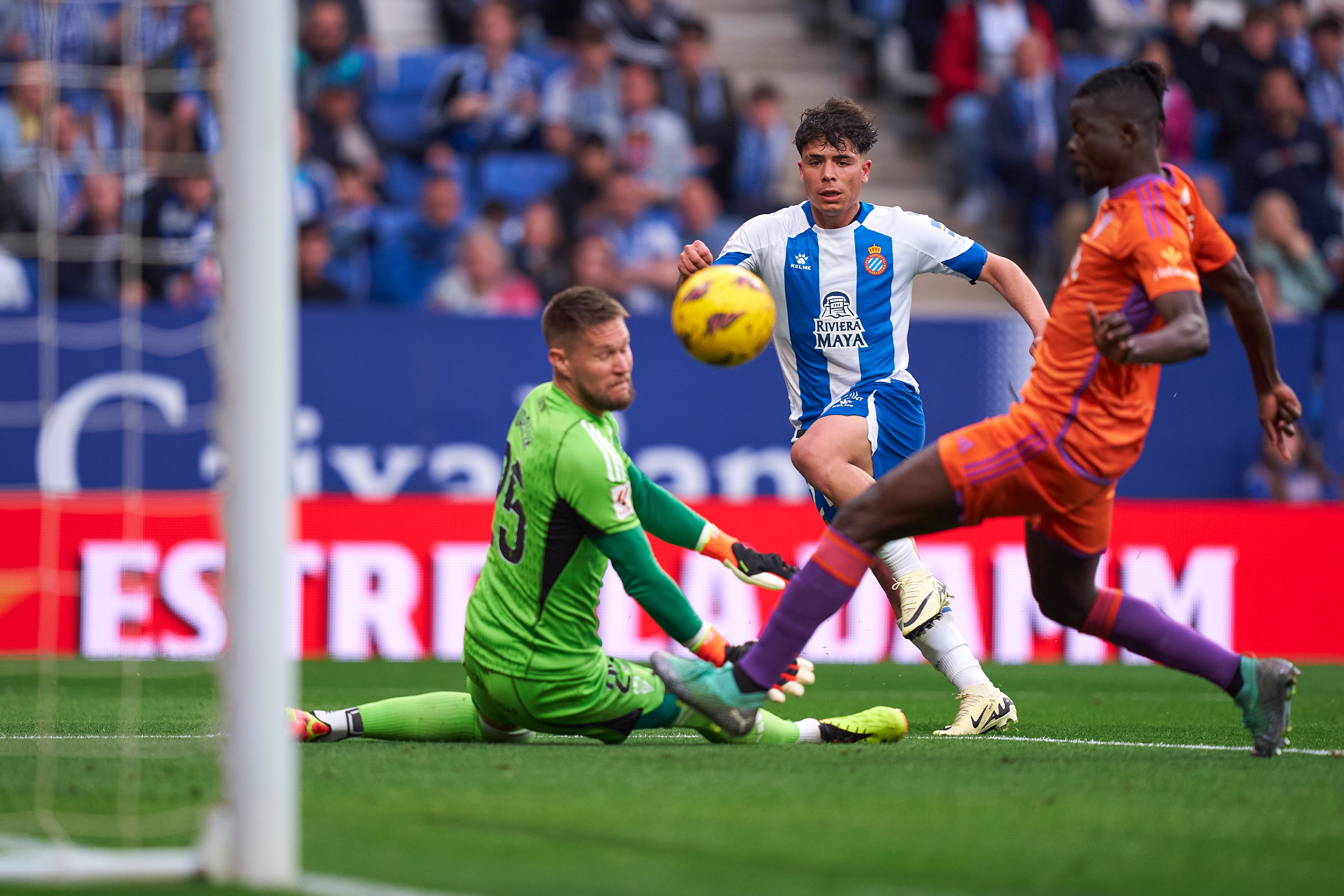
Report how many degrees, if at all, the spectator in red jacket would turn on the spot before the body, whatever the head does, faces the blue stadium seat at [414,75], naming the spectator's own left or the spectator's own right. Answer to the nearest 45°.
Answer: approximately 135° to the spectator's own right

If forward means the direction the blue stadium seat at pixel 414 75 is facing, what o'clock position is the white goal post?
The white goal post is roughly at 12 o'clock from the blue stadium seat.

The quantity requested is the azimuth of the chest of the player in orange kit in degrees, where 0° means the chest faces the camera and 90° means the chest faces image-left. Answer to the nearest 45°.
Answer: approximately 90°

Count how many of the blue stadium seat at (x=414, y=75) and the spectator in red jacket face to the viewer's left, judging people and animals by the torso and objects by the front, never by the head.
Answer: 0

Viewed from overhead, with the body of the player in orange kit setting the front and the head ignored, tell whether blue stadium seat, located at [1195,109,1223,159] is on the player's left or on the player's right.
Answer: on the player's right

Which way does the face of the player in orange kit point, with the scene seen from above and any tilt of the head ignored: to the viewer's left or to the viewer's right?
to the viewer's left

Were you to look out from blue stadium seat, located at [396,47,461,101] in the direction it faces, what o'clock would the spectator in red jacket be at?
The spectator in red jacket is roughly at 9 o'clock from the blue stadium seat.

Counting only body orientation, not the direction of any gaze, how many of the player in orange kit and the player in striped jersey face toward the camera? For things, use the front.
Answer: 1

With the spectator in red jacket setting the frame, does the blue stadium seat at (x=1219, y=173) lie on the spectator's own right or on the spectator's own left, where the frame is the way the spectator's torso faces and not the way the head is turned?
on the spectator's own left

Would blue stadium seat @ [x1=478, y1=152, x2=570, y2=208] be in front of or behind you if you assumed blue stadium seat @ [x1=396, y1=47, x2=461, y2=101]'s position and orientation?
in front

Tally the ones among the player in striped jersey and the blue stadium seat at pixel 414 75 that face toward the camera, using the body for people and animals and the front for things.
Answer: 2
